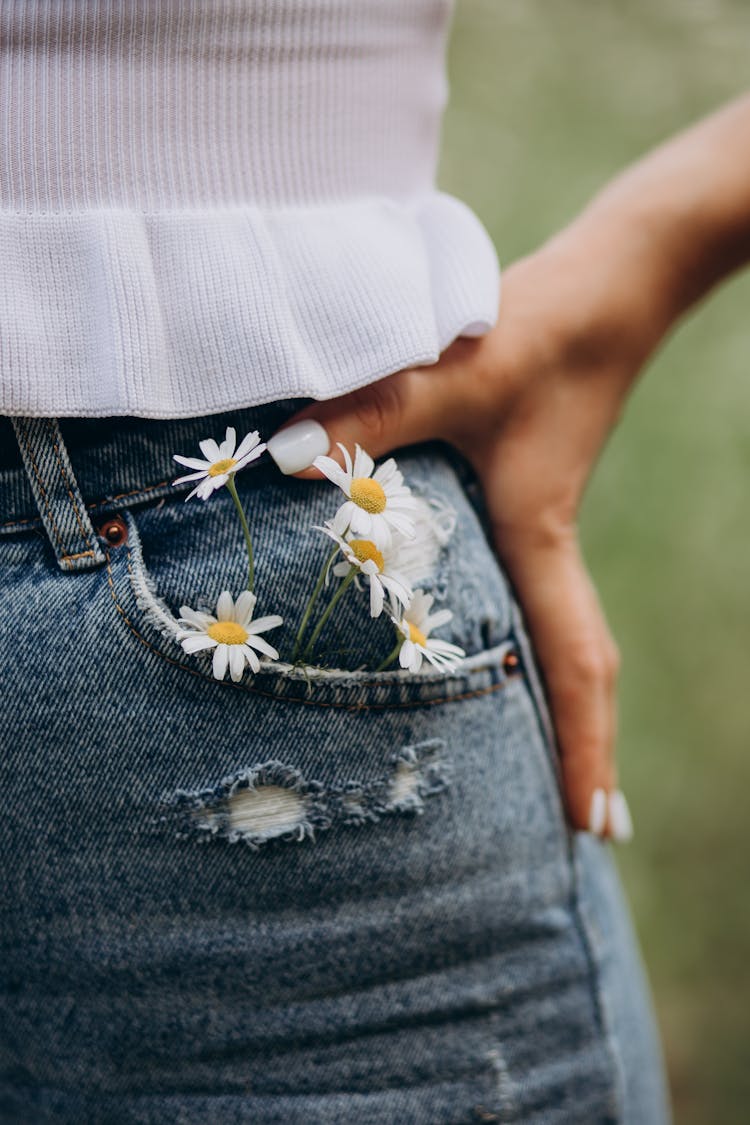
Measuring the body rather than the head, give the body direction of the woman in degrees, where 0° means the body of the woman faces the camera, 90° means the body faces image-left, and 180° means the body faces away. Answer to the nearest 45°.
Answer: approximately 45°
